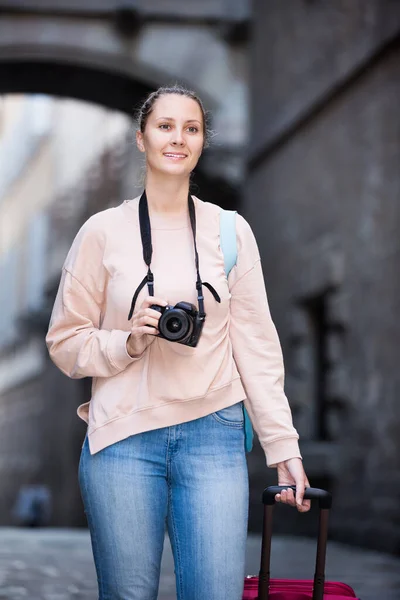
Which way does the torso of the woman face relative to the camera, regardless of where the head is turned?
toward the camera
